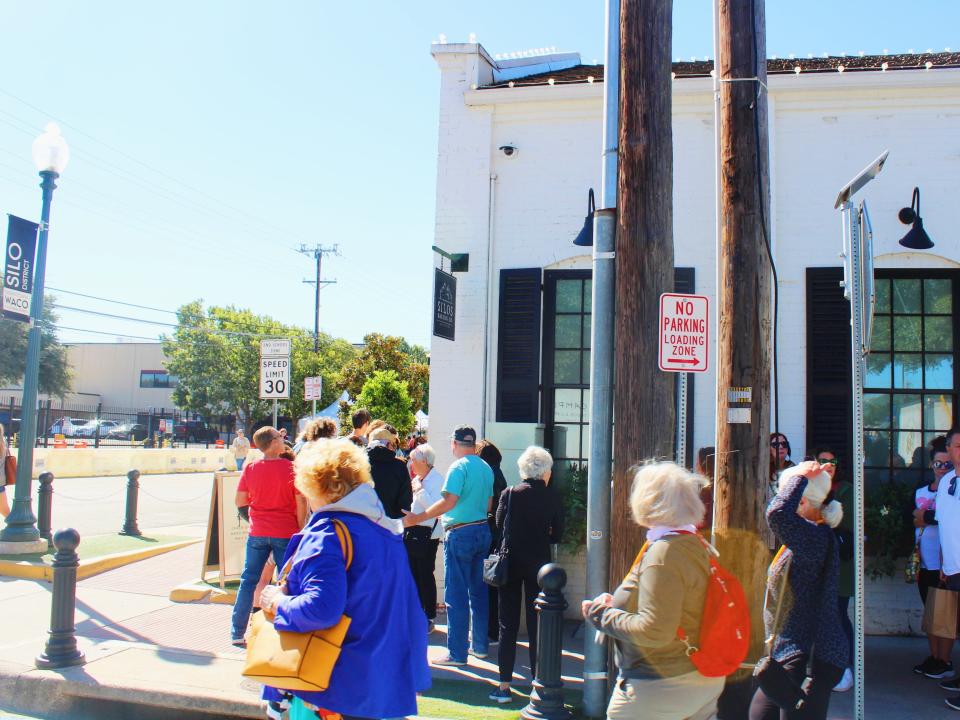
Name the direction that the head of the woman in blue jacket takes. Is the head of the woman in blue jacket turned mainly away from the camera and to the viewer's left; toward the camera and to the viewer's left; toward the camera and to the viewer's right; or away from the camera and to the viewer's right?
away from the camera and to the viewer's left

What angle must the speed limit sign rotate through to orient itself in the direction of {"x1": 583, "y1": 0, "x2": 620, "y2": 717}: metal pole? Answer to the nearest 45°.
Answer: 0° — it already faces it

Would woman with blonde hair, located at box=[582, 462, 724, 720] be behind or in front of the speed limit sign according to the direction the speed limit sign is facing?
in front

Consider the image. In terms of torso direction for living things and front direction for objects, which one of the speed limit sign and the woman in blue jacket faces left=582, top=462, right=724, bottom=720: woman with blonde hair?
the speed limit sign

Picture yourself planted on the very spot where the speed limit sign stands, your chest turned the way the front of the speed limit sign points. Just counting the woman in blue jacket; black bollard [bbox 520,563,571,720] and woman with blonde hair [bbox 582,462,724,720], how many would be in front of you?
3

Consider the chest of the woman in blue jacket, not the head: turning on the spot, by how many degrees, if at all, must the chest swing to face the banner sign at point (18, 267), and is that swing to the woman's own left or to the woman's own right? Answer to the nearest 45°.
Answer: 0° — they already face it

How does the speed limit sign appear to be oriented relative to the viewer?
toward the camera

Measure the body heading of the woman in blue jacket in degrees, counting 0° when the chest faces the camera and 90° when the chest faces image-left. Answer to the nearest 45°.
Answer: approximately 135°

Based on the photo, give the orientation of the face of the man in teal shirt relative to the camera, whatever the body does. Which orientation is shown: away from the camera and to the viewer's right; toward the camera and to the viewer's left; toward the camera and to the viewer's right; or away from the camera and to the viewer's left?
away from the camera and to the viewer's left

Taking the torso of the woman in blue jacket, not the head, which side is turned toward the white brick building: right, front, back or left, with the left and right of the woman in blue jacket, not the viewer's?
right

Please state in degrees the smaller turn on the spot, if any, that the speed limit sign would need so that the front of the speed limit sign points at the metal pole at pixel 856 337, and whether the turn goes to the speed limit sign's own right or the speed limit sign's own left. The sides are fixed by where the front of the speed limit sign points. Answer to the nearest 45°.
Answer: approximately 45° to the speed limit sign's own left

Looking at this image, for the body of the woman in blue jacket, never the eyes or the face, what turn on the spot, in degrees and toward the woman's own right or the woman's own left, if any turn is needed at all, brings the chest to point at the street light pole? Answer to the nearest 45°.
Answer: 0° — they already face it

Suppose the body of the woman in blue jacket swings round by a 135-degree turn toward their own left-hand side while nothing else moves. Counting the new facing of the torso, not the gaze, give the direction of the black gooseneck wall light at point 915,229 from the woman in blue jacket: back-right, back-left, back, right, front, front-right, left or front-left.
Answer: back-left

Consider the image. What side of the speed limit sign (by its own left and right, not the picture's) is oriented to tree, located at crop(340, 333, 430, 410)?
back

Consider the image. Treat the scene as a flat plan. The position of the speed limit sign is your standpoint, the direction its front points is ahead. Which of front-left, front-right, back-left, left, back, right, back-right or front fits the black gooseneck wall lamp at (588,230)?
front-left
